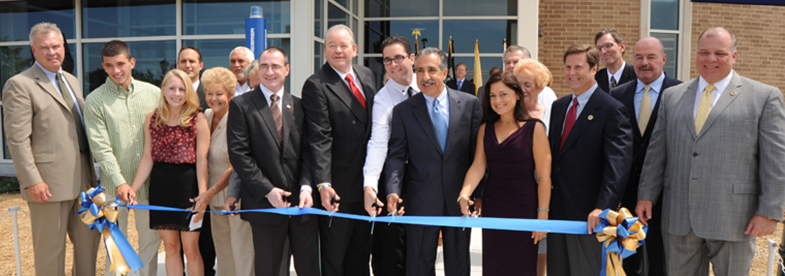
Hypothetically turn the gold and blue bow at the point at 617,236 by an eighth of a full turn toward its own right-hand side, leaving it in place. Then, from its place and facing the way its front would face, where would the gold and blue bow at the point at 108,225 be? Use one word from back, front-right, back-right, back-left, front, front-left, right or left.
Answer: front-right

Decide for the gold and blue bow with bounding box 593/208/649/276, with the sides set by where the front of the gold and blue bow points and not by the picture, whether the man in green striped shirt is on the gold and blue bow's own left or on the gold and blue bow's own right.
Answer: on the gold and blue bow's own right

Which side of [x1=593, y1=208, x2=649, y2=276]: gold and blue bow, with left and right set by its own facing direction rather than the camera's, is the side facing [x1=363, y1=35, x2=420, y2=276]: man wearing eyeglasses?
right

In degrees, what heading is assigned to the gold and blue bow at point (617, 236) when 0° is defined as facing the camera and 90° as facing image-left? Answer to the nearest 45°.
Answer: approximately 0°

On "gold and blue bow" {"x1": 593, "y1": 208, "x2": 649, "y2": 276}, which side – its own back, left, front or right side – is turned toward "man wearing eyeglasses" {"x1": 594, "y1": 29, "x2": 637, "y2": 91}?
back

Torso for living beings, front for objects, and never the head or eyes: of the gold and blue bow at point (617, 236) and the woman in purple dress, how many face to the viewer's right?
0

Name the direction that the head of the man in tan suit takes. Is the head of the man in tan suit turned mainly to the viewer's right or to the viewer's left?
to the viewer's right

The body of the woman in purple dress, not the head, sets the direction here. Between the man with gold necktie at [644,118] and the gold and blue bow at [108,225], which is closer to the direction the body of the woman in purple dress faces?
the gold and blue bow
